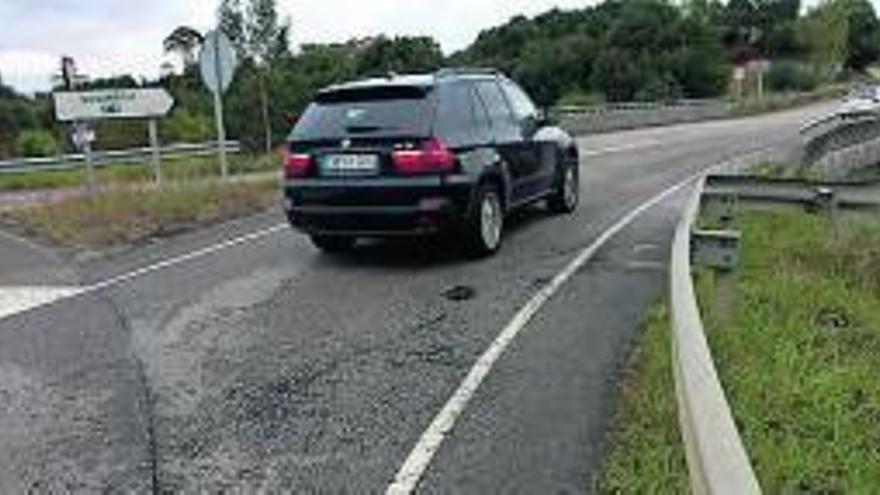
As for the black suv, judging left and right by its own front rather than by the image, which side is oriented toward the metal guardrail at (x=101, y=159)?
left

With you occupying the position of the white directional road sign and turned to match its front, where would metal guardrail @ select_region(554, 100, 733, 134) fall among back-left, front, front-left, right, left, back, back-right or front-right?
back-left

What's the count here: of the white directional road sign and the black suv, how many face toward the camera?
1

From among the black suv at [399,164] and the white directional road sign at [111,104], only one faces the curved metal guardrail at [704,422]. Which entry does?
the white directional road sign

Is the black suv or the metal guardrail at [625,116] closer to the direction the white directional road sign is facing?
the black suv

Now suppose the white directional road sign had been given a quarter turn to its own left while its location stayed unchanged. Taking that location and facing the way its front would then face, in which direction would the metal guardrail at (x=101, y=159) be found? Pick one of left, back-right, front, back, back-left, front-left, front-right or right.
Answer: left

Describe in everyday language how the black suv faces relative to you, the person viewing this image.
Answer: facing away from the viewer and to the right of the viewer

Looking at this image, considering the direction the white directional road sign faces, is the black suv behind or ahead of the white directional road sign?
ahead

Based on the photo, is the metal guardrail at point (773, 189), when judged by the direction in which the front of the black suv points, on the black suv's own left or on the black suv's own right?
on the black suv's own right

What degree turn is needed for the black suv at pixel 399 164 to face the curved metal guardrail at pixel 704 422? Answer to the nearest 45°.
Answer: approximately 135° to its right

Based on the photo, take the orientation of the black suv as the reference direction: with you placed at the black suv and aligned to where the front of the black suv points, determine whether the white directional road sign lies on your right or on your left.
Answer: on your left

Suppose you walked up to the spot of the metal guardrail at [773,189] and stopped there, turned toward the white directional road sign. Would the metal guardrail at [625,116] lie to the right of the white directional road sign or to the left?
right
